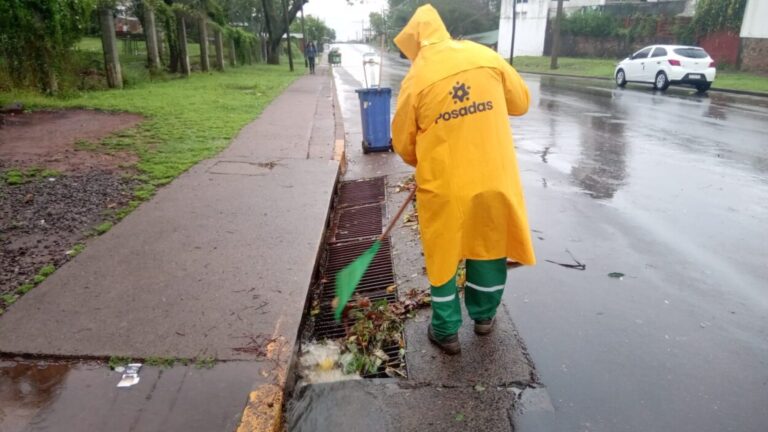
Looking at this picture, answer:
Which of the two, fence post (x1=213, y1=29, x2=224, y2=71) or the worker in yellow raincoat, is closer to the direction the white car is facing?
the fence post

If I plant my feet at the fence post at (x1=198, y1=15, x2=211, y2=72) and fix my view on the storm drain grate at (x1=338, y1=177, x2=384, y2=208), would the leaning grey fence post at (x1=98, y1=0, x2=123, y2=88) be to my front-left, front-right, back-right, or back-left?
front-right

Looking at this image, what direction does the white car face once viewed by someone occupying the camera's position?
facing away from the viewer and to the left of the viewer

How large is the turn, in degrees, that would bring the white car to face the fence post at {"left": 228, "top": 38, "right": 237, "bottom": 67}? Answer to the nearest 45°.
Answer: approximately 45° to its left

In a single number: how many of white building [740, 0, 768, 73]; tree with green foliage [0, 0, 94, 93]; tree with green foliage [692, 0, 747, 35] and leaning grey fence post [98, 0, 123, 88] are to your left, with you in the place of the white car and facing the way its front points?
2

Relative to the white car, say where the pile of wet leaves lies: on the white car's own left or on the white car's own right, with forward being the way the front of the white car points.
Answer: on the white car's own left

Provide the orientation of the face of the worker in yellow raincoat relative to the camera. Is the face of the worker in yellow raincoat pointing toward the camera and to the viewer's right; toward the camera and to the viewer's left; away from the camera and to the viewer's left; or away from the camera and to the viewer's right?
away from the camera and to the viewer's left

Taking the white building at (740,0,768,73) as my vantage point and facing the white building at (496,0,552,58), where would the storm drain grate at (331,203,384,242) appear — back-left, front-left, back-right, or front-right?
back-left

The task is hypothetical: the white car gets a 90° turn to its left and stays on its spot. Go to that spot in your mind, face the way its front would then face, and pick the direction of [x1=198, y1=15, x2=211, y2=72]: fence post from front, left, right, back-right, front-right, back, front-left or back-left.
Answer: front-right

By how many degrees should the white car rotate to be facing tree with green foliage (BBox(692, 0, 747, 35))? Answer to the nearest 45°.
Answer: approximately 45° to its right
